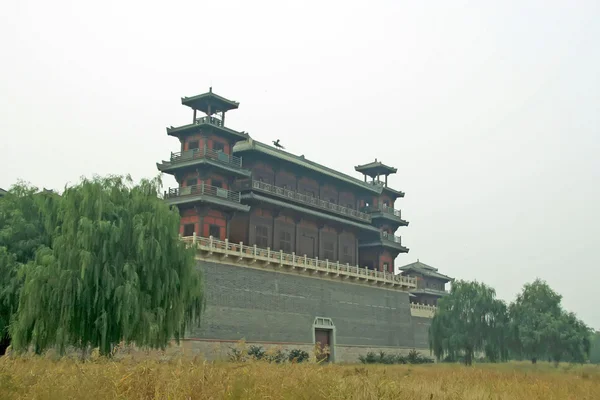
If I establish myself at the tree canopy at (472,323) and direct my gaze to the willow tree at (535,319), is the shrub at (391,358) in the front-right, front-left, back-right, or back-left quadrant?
back-right

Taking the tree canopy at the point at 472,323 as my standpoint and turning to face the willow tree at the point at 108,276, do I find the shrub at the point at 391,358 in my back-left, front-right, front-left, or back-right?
front-right

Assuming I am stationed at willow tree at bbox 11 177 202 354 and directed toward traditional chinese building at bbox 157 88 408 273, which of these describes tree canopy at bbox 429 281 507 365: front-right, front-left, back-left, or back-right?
front-right

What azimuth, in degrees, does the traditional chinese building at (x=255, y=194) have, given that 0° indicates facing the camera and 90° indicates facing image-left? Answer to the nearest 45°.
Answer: approximately 315°

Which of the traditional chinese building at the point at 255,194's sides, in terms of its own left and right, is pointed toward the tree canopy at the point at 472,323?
left

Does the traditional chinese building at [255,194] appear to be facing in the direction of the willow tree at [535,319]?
no

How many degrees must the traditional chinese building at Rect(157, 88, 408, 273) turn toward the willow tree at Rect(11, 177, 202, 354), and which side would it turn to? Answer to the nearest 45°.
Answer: approximately 45° to its right
